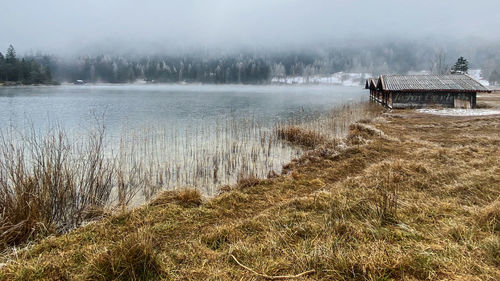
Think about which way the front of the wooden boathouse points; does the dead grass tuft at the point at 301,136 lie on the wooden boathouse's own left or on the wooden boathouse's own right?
on the wooden boathouse's own left

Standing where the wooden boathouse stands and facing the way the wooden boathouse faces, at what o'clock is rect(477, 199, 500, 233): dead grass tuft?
The dead grass tuft is roughly at 9 o'clock from the wooden boathouse.

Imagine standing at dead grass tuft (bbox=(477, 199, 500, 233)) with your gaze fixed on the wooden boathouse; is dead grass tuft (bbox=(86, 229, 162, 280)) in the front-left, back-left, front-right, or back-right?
back-left

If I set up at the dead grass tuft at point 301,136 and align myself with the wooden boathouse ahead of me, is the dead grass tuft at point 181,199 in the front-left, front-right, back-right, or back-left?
back-right

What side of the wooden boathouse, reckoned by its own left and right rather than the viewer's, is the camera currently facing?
left

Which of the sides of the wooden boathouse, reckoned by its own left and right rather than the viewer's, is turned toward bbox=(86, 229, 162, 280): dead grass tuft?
left

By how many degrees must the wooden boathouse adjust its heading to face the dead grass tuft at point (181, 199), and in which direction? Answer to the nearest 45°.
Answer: approximately 90° to its left
